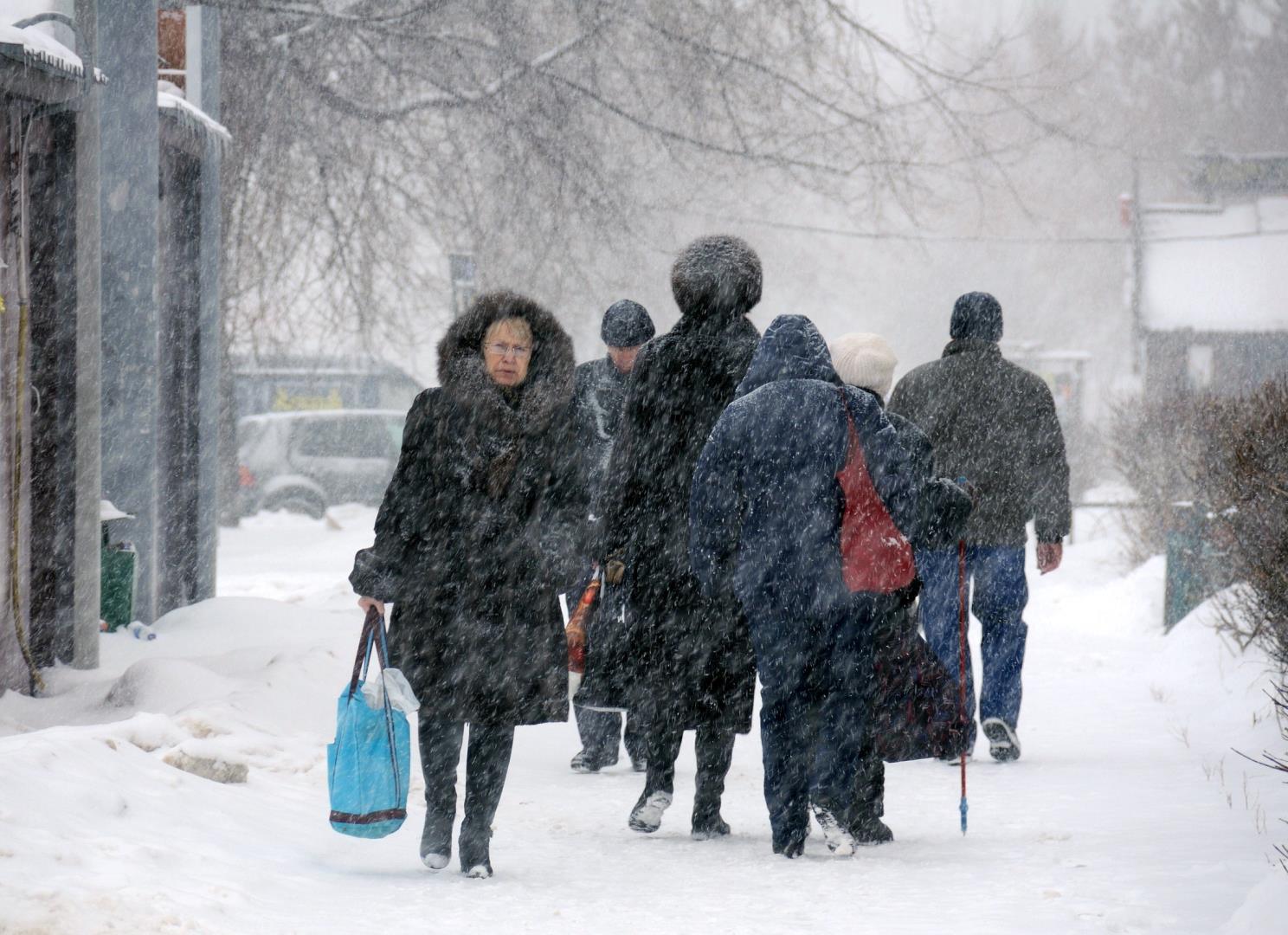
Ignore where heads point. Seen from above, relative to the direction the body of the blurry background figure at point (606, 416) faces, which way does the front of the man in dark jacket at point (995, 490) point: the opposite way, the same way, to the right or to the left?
the opposite way

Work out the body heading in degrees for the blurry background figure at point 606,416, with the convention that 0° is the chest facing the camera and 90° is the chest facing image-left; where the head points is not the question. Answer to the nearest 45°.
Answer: approximately 0°

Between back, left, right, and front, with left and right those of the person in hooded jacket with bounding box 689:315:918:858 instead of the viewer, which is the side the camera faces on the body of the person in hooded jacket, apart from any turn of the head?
back

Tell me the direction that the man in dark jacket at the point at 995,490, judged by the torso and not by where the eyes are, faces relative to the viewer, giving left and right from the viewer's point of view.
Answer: facing away from the viewer

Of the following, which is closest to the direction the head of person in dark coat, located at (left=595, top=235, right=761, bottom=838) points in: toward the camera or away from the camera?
away from the camera

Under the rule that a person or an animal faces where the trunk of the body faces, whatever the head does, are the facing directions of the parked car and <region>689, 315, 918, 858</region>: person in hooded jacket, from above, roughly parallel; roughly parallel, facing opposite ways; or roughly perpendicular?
roughly perpendicular

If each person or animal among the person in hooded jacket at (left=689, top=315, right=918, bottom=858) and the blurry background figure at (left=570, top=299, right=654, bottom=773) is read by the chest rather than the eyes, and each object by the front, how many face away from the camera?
1

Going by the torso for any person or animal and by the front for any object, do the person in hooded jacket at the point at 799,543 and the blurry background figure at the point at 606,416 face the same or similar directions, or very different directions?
very different directions

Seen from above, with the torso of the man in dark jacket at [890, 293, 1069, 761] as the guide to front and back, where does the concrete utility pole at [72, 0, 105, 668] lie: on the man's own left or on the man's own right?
on the man's own left

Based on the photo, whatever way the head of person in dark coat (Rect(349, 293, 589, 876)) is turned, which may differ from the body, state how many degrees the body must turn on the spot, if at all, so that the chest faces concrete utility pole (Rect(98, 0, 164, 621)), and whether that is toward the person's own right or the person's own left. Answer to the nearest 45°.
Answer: approximately 180°
